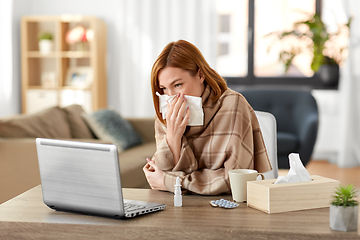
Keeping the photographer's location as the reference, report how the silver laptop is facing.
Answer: facing away from the viewer and to the right of the viewer

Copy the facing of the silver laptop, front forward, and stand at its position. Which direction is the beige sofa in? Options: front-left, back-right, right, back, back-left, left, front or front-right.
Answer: front-left

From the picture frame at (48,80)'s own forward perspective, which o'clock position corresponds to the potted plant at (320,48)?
The potted plant is roughly at 10 o'clock from the picture frame.

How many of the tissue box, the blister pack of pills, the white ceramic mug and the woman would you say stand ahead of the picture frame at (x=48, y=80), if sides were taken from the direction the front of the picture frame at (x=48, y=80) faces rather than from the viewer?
4

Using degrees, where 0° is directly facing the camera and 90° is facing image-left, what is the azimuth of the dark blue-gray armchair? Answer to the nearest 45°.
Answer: approximately 45°

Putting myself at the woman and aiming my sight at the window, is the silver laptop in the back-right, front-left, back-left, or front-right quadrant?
back-left

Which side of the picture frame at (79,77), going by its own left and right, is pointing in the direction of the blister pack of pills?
front

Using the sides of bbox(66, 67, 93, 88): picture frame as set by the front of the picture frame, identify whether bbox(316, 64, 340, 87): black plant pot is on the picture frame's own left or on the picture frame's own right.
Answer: on the picture frame's own left

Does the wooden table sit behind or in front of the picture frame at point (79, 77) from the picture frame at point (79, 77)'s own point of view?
in front
